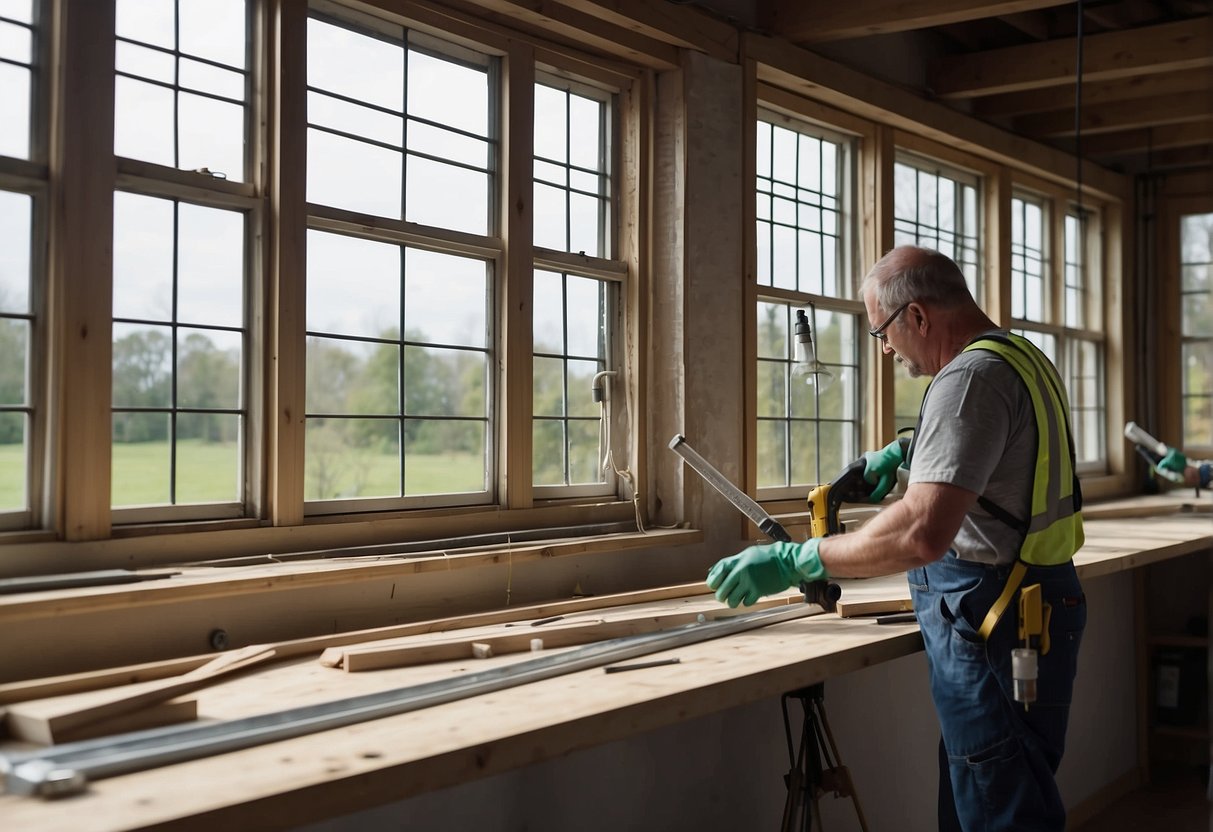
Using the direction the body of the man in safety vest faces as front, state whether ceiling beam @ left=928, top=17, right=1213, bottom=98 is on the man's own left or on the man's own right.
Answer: on the man's own right

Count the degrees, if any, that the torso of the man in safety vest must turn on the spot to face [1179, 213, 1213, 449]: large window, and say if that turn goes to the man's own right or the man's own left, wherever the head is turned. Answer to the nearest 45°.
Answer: approximately 90° to the man's own right

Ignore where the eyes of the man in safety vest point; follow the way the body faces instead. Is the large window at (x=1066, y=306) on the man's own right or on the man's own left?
on the man's own right

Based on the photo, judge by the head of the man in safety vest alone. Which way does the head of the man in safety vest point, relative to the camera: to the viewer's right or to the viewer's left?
to the viewer's left

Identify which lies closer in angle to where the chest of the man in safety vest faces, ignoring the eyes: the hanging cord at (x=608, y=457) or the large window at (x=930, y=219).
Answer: the hanging cord

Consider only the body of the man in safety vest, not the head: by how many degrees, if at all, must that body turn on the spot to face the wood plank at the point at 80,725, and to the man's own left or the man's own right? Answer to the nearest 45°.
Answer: approximately 45° to the man's own left

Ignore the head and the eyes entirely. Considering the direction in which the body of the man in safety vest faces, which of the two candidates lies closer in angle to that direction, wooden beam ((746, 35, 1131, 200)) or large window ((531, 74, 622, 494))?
the large window

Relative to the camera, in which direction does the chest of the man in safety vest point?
to the viewer's left

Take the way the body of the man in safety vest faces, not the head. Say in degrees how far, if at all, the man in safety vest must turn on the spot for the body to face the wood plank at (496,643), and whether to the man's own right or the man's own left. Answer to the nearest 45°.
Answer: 0° — they already face it
